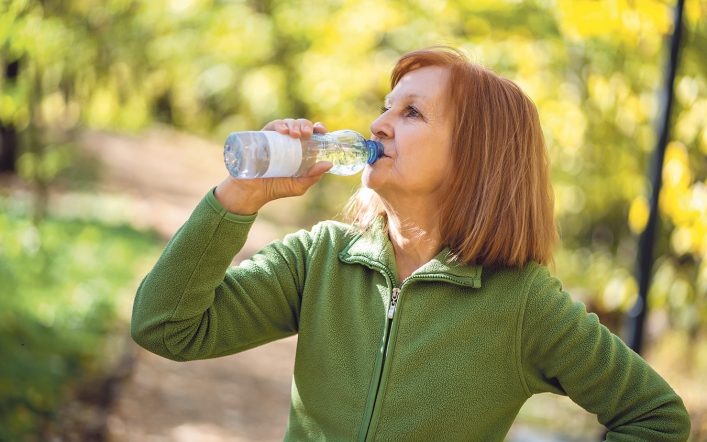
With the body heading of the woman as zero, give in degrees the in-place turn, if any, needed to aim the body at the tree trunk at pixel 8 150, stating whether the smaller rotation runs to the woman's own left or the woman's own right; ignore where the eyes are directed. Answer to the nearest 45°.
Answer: approximately 90° to the woman's own right

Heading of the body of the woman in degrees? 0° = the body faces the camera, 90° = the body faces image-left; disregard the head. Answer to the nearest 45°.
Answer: approximately 45°

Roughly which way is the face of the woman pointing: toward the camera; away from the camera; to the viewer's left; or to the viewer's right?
to the viewer's left
